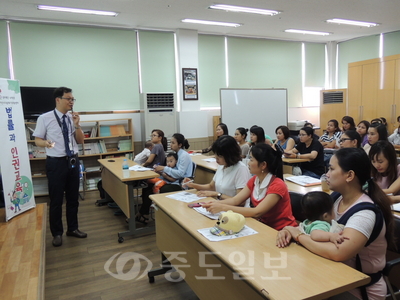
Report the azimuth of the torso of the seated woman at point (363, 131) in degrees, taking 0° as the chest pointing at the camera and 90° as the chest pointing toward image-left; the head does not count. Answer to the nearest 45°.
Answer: approximately 45°

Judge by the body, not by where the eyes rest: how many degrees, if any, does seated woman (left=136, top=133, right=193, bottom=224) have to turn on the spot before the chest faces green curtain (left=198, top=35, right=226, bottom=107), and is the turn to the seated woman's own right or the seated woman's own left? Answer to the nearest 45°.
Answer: approximately 90° to the seated woman's own right

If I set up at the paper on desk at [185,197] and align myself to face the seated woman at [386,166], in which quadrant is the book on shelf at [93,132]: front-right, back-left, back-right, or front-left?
back-left

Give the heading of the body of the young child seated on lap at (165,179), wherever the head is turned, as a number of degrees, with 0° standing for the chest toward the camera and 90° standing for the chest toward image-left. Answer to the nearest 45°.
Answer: approximately 45°

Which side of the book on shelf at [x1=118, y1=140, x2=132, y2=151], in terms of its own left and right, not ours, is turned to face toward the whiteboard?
left

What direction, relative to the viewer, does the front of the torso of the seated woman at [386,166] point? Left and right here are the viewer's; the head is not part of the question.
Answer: facing the viewer and to the left of the viewer

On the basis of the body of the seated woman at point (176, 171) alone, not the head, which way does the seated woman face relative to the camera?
to the viewer's left

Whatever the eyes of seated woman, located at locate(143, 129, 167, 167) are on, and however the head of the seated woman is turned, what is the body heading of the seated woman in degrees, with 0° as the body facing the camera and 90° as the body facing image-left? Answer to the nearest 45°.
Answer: approximately 90°

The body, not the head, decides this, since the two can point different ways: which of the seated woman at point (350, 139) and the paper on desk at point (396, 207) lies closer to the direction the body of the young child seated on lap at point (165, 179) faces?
the paper on desk

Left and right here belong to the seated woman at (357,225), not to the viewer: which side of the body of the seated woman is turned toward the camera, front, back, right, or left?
left
